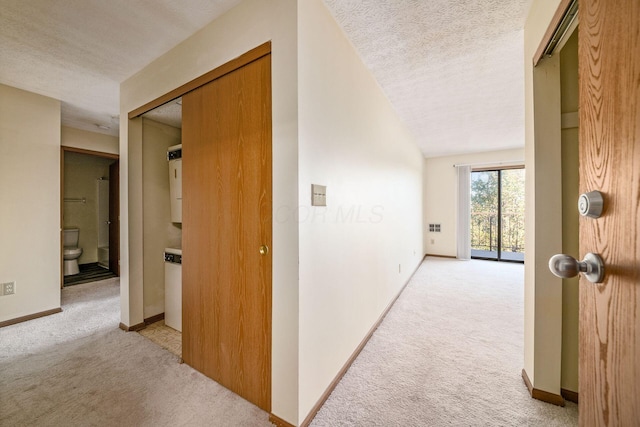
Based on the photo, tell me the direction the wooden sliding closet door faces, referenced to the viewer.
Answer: facing the viewer and to the left of the viewer

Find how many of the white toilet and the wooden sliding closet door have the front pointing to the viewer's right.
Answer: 0

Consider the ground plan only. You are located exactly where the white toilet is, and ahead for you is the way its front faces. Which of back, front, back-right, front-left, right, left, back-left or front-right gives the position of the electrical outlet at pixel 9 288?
front

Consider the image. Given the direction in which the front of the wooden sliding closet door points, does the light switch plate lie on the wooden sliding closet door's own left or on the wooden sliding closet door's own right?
on the wooden sliding closet door's own left

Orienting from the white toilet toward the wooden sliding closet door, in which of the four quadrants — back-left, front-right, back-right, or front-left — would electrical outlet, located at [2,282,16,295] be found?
front-right

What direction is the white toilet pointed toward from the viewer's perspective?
toward the camera

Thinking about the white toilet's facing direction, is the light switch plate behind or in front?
in front

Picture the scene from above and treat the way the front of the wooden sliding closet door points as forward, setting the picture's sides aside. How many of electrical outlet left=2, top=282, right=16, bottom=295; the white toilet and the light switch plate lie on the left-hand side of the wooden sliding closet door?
1

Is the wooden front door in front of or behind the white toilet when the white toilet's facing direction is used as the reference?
in front

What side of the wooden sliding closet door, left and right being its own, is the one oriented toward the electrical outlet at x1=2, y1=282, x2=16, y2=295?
right

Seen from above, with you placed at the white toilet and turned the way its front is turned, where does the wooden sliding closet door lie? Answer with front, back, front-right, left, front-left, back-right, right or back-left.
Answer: front
